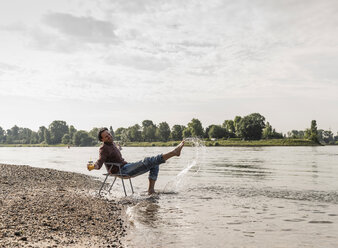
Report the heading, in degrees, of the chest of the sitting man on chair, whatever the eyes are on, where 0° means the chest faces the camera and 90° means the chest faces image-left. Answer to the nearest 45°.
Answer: approximately 270°
